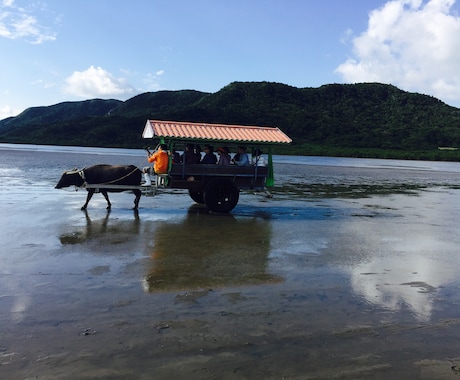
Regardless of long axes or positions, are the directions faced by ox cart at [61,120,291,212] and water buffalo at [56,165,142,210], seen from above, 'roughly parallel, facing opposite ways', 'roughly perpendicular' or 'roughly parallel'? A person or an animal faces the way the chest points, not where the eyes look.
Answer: roughly parallel

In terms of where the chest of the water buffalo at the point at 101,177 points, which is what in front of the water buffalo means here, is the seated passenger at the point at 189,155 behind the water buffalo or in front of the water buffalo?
behind

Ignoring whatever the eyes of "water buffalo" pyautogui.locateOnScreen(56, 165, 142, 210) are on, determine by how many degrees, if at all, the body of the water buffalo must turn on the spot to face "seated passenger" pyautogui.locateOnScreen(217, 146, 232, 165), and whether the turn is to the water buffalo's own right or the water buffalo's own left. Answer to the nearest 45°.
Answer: approximately 180°

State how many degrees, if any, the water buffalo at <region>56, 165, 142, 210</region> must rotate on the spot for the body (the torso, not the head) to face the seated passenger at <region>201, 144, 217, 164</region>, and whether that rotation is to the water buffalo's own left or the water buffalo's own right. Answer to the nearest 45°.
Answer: approximately 180°

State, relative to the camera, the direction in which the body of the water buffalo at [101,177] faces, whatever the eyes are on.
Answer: to the viewer's left

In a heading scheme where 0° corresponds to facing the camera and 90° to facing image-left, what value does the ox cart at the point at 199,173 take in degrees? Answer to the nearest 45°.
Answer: approximately 90°

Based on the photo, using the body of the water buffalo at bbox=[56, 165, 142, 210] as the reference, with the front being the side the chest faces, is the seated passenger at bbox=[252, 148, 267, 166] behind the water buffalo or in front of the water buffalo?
behind
